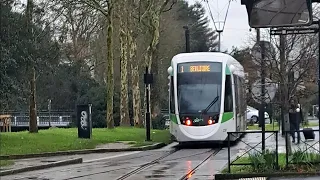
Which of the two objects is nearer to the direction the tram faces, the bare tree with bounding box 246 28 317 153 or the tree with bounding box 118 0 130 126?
the bare tree

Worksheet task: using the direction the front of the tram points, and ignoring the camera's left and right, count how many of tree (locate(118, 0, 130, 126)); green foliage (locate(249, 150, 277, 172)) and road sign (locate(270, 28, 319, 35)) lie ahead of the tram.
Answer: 2

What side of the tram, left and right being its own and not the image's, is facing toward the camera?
front

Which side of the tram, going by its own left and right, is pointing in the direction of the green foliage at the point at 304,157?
front

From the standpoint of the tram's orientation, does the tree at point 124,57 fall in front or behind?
behind

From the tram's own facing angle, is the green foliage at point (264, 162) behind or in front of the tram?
in front
